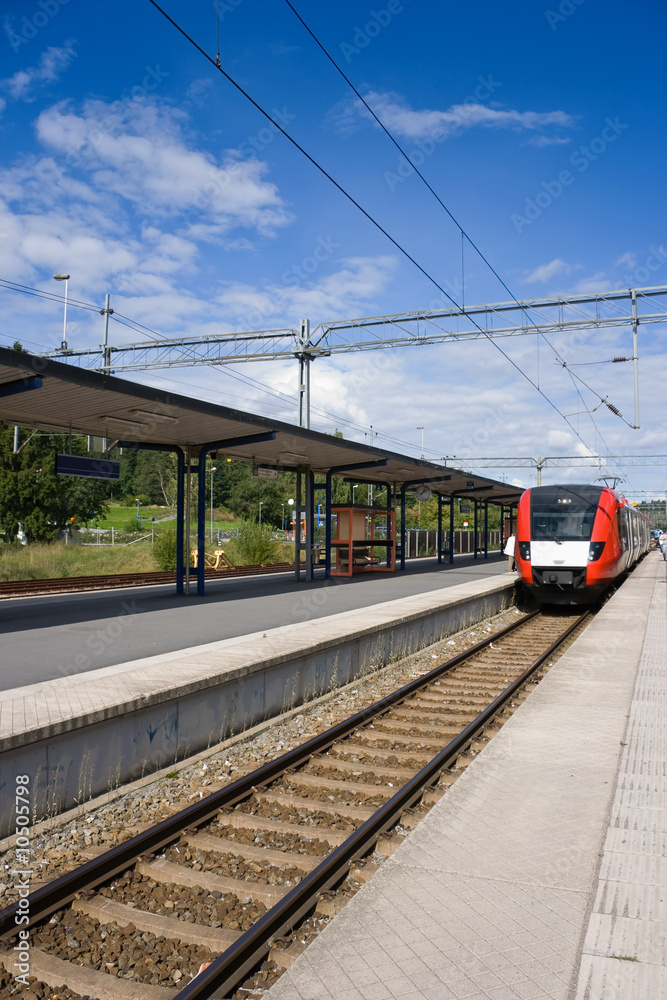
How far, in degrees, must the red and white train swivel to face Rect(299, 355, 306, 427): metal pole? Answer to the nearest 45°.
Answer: approximately 90° to its right

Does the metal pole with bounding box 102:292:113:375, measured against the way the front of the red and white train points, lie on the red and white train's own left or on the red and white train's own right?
on the red and white train's own right

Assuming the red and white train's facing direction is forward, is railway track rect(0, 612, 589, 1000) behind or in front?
in front

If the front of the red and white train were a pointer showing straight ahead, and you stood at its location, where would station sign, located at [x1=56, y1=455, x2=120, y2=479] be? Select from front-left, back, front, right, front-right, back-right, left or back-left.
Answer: front-right

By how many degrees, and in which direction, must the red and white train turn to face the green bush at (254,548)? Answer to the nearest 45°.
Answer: approximately 135° to its right

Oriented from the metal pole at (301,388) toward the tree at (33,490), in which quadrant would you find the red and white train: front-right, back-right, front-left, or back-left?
back-right

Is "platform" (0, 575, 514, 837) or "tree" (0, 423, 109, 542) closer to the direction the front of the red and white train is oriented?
the platform

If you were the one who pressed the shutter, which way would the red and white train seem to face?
facing the viewer

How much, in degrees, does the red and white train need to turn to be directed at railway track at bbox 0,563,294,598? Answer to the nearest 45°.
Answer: approximately 90° to its right

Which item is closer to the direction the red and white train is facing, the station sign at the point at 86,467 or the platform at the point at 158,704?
the platform
